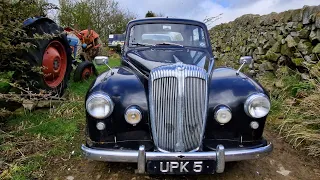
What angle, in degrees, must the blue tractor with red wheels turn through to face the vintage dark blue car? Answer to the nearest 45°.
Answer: approximately 90° to its right

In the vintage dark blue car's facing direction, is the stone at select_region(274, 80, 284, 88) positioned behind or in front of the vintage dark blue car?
behind

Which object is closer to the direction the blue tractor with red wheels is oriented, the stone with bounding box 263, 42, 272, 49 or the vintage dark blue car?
the stone

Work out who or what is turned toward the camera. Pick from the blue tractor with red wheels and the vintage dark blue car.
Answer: the vintage dark blue car

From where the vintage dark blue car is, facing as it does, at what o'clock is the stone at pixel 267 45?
The stone is roughly at 7 o'clock from the vintage dark blue car.

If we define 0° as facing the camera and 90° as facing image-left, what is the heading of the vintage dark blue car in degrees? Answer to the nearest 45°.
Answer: approximately 0°

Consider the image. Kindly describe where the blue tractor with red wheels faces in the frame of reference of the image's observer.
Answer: facing away from the viewer and to the right of the viewer

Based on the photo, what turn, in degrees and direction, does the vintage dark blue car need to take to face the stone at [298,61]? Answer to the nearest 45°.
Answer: approximately 135° to its left

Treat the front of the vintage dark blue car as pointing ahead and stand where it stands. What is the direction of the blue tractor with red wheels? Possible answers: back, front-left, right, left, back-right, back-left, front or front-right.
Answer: back-right

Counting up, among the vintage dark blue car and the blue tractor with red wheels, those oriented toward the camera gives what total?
1
